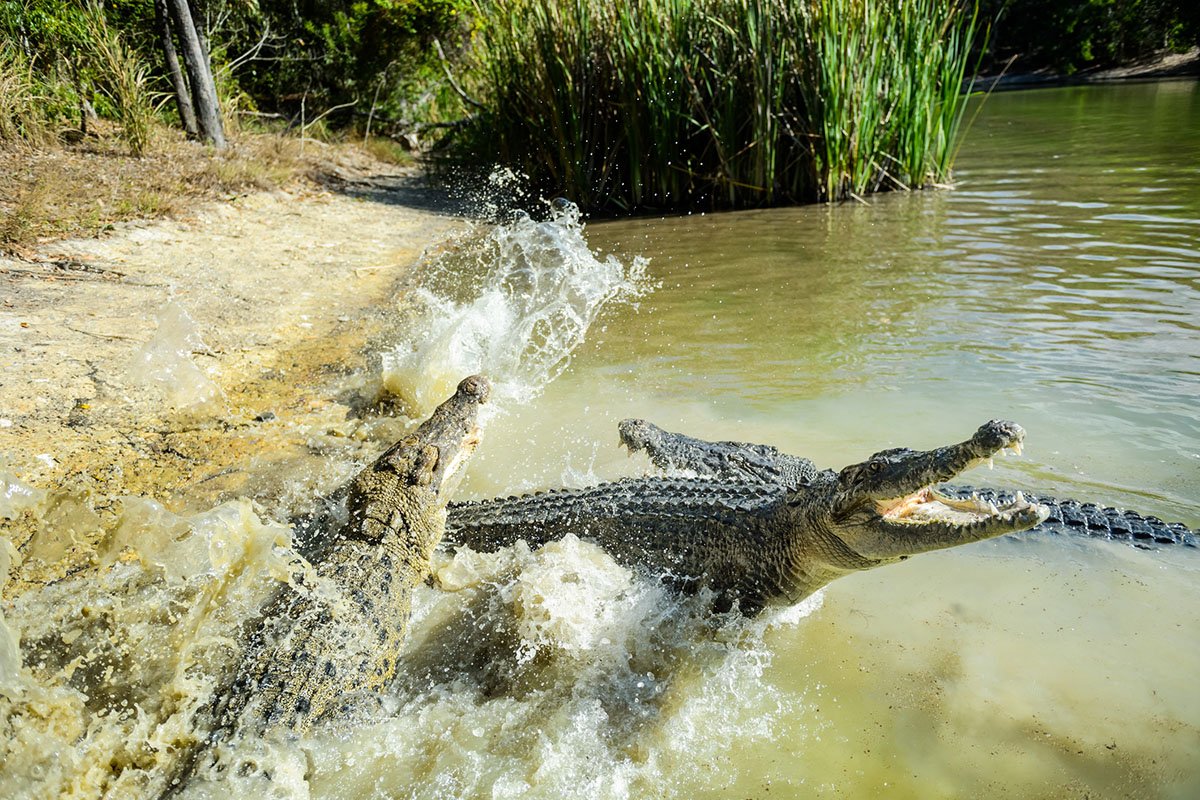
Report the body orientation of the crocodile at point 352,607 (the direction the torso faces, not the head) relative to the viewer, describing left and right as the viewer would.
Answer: facing away from the viewer and to the right of the viewer

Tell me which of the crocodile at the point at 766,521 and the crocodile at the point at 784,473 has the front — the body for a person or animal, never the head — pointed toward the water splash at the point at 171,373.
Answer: the crocodile at the point at 784,473

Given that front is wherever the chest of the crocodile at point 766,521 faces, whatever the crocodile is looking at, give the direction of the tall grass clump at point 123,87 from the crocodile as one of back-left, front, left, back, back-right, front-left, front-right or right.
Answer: back-left

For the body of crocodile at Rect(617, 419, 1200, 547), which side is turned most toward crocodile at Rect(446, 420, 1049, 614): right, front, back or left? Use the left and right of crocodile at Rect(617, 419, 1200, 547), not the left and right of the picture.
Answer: left

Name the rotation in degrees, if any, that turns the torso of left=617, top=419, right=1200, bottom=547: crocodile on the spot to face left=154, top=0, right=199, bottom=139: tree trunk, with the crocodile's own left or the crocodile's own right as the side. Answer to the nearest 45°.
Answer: approximately 45° to the crocodile's own right

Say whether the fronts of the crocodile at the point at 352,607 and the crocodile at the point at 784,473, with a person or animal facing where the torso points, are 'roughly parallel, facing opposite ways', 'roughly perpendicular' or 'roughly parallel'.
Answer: roughly perpendicular

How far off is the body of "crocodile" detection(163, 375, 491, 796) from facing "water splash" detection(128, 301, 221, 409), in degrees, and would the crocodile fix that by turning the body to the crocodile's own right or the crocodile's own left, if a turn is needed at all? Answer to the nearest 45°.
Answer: approximately 45° to the crocodile's own left

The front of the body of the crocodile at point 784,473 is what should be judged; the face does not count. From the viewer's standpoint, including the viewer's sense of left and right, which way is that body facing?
facing to the left of the viewer

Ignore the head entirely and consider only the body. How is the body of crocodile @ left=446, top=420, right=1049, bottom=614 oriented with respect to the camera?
to the viewer's right

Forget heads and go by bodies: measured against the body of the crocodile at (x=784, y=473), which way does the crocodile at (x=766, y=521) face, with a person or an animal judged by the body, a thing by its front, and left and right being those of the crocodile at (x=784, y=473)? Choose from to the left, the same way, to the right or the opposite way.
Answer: the opposite way

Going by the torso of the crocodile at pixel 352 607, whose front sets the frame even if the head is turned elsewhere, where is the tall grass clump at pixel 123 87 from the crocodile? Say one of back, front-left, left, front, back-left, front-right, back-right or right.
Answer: front-left

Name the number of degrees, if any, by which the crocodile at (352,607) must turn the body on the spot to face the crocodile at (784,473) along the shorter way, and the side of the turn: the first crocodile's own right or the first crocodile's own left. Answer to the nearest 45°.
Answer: approximately 45° to the first crocodile's own right

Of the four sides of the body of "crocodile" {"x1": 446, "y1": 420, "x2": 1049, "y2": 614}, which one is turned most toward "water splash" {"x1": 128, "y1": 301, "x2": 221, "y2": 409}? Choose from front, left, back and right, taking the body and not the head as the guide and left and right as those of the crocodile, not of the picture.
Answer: back

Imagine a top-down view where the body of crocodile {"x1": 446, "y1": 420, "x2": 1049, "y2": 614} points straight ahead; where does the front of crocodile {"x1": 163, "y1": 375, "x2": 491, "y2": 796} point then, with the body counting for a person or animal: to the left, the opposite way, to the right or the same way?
to the left

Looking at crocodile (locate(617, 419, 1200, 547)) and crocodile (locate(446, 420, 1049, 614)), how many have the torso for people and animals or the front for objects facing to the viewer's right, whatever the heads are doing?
1

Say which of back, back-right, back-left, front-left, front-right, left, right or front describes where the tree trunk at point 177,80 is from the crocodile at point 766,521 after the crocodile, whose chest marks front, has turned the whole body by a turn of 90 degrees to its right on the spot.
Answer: back-right
